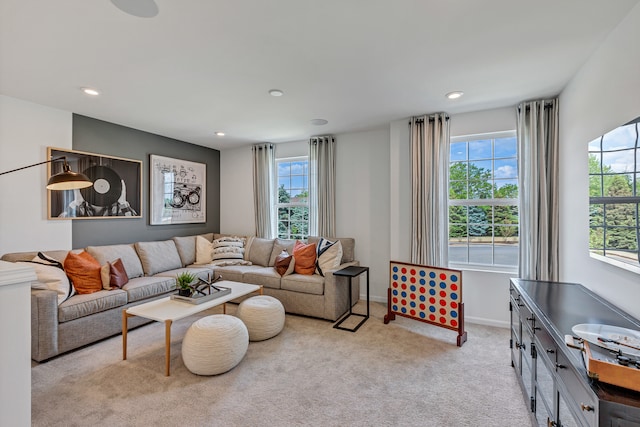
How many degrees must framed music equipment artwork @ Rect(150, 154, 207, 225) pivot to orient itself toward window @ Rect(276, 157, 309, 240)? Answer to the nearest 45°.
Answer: approximately 45° to its left

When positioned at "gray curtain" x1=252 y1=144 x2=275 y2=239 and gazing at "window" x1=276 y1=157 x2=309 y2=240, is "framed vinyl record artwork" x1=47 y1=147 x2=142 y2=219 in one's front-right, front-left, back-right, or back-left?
back-right

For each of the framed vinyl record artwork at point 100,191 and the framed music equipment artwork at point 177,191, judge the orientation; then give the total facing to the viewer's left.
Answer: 0

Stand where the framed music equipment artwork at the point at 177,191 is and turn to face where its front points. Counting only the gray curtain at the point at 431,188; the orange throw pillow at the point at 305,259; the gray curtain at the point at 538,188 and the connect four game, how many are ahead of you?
4

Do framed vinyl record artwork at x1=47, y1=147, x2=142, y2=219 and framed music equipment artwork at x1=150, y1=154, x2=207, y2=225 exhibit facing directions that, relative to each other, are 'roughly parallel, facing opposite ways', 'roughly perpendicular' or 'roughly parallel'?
roughly parallel

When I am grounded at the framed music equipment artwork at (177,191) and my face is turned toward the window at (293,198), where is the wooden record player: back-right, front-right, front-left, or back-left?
front-right

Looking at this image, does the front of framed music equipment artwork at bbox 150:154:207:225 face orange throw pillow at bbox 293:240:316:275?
yes

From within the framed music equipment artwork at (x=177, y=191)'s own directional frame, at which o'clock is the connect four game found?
The connect four game is roughly at 12 o'clock from the framed music equipment artwork.

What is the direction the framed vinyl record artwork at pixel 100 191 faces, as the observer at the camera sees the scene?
facing the viewer and to the right of the viewer

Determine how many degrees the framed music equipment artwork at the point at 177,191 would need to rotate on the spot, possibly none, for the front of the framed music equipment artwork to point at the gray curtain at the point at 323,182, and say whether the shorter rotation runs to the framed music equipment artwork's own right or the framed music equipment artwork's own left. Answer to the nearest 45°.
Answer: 0° — it already faces it

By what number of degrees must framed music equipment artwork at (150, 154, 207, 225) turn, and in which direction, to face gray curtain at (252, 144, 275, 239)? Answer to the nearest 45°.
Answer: approximately 45° to its left

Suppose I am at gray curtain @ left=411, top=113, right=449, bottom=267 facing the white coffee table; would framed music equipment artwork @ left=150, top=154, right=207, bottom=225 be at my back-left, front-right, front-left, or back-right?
front-right

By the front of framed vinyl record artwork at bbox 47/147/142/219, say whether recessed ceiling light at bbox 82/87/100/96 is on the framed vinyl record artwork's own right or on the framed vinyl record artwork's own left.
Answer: on the framed vinyl record artwork's own right

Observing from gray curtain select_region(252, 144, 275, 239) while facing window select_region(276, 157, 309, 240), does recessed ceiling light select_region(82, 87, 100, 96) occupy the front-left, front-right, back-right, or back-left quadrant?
back-right

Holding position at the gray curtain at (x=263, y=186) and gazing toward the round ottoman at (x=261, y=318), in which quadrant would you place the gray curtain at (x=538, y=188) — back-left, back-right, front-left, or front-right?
front-left
